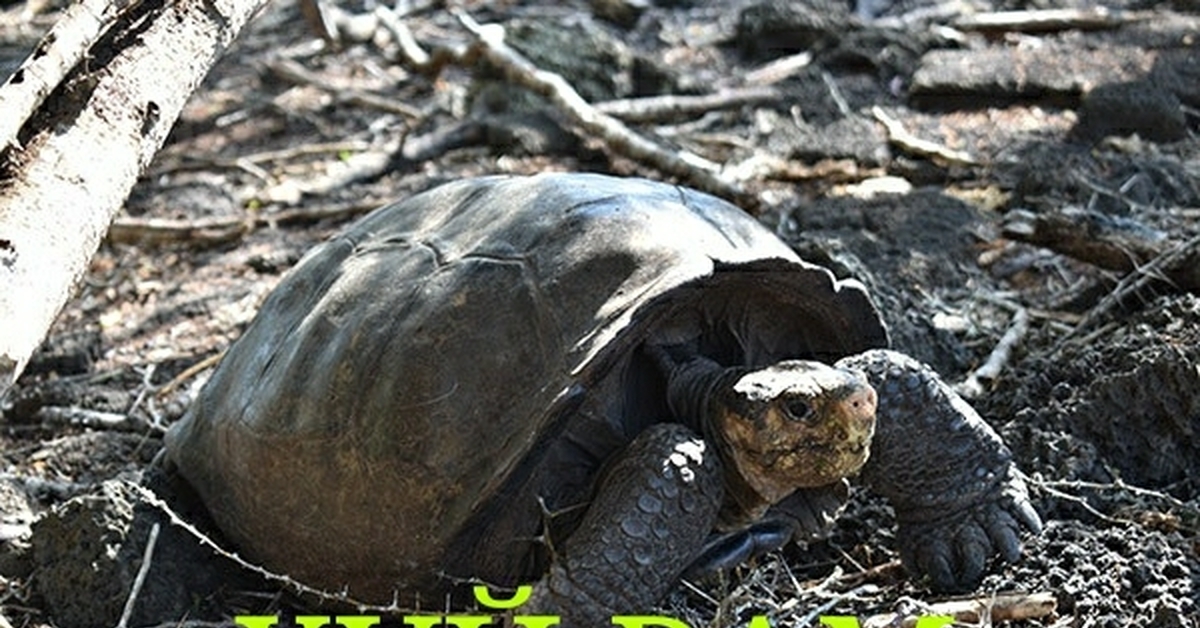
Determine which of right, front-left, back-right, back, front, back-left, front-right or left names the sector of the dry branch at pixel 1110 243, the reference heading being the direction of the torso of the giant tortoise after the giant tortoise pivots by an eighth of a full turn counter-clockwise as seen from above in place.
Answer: front-left

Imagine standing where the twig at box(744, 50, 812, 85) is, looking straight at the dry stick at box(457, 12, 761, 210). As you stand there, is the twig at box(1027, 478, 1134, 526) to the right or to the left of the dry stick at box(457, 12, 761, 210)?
left

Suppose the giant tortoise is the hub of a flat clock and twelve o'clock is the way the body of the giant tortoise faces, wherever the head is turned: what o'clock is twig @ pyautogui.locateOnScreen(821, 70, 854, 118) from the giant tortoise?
The twig is roughly at 8 o'clock from the giant tortoise.

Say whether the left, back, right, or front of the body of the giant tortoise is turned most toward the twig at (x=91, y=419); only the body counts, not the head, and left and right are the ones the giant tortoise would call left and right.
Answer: back

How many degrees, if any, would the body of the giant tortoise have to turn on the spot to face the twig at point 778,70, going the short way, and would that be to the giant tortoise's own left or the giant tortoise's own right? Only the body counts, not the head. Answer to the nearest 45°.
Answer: approximately 135° to the giant tortoise's own left

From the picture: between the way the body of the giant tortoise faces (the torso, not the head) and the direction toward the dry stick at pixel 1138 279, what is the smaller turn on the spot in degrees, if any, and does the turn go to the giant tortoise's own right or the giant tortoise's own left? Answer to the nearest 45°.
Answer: approximately 90° to the giant tortoise's own left

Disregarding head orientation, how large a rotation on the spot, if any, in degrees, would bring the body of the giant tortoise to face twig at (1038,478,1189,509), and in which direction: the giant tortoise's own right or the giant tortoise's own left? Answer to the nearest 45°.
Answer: approximately 45° to the giant tortoise's own left

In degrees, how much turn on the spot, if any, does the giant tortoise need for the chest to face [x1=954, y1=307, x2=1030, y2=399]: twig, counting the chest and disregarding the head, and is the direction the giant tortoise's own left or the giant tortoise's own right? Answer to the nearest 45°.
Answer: approximately 90° to the giant tortoise's own left

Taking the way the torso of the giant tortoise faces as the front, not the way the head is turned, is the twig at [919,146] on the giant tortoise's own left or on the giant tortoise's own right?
on the giant tortoise's own left

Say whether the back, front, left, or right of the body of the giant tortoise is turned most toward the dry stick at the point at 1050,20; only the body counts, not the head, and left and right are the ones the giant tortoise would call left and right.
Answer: left

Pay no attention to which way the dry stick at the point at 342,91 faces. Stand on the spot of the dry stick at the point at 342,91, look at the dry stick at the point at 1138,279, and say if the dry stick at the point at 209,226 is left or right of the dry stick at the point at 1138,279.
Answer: right
